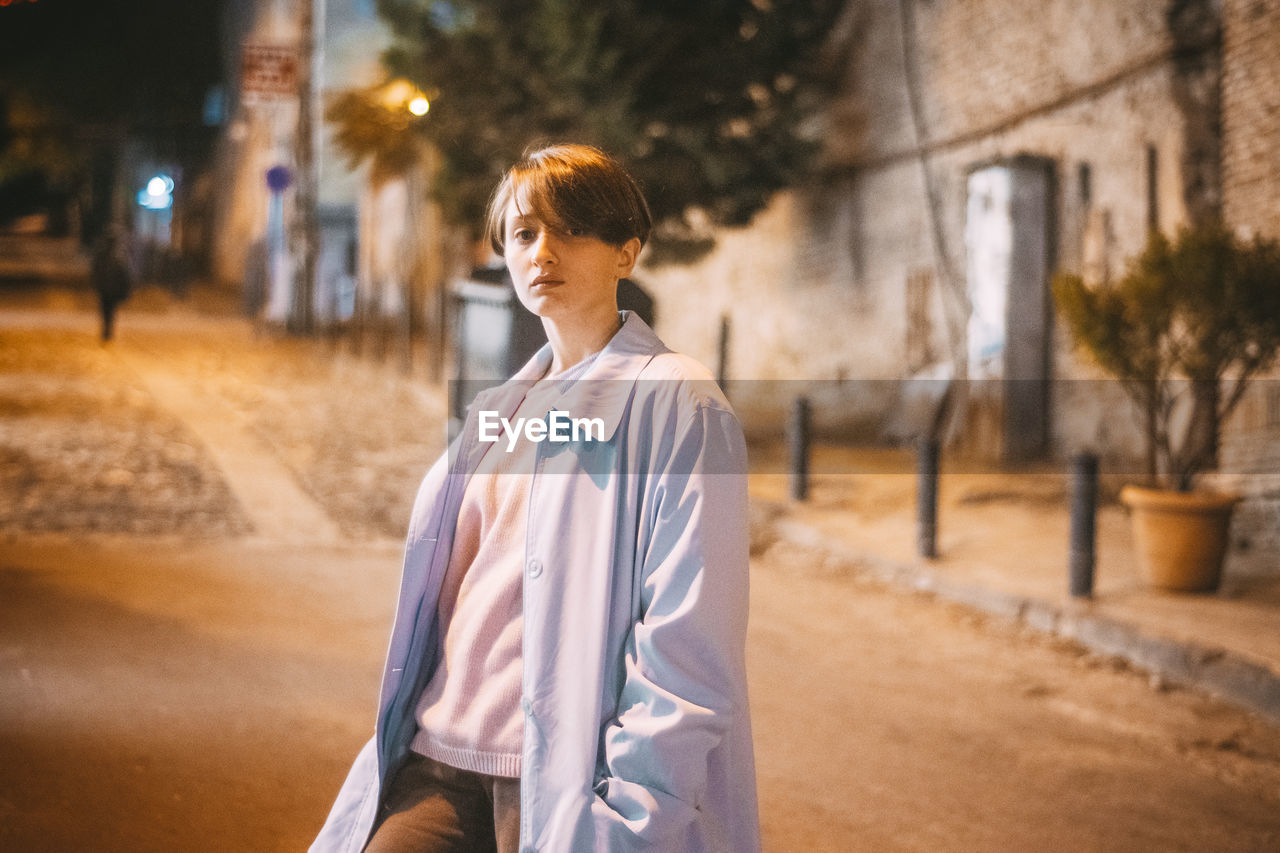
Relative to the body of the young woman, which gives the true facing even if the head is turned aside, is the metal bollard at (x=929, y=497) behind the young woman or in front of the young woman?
behind

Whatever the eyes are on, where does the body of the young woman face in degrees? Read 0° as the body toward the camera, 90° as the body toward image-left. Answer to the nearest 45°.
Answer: approximately 45°

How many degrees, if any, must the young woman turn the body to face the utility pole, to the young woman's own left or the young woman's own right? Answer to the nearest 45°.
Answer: approximately 135° to the young woman's own right

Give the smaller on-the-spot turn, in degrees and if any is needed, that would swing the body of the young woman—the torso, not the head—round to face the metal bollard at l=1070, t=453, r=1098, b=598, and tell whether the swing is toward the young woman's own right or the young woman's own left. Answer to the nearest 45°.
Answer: approximately 180°

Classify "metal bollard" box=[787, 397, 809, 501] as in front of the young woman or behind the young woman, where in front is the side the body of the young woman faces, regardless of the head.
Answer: behind

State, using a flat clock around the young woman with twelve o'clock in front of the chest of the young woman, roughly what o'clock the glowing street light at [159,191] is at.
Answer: The glowing street light is roughly at 4 o'clock from the young woman.

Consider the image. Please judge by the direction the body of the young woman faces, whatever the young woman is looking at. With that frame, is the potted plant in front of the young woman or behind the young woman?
behind

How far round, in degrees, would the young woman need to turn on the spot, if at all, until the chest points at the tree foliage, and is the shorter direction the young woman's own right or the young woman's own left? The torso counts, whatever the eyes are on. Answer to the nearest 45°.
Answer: approximately 135° to the young woman's own right

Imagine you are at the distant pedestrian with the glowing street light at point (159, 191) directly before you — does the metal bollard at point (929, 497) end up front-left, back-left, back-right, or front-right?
back-right

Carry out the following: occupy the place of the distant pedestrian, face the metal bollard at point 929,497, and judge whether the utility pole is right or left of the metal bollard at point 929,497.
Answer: left
